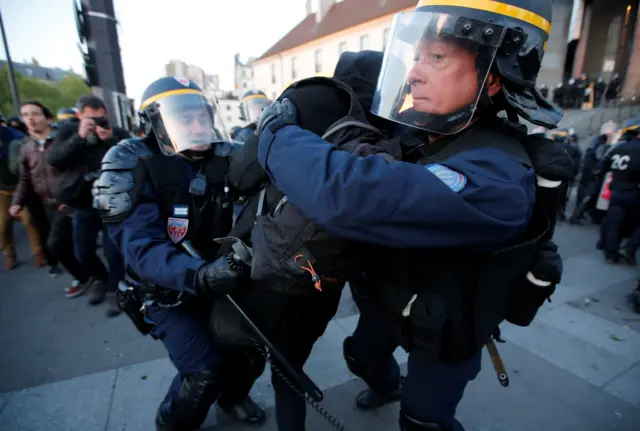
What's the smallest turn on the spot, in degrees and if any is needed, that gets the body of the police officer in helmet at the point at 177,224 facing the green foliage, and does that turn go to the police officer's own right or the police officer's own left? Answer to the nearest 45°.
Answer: approximately 135° to the police officer's own left

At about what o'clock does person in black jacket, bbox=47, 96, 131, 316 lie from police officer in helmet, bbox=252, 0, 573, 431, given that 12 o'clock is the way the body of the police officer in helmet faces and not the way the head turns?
The person in black jacket is roughly at 1 o'clock from the police officer in helmet.

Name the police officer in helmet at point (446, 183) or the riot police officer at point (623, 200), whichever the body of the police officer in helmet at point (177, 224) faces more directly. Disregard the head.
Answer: the police officer in helmet

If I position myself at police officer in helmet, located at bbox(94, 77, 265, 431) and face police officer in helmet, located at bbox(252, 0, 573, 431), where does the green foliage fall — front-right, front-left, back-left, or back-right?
back-left

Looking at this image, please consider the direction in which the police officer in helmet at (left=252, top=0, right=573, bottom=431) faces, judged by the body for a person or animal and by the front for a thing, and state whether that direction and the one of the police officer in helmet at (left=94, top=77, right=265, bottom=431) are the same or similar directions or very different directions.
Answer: very different directions

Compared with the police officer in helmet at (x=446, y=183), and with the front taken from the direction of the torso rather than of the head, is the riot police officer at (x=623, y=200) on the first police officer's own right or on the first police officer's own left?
on the first police officer's own right

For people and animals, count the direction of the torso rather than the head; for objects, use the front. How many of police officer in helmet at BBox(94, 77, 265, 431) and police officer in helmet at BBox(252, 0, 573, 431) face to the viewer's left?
1

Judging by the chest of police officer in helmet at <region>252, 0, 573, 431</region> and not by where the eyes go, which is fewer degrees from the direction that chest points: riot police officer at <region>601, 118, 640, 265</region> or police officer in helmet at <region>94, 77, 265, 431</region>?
the police officer in helmet

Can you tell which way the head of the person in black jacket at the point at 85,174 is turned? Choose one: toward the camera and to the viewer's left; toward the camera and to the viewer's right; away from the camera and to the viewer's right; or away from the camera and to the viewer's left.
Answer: toward the camera and to the viewer's right

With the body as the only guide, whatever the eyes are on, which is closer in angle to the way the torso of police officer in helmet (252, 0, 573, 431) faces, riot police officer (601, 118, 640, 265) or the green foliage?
the green foliage

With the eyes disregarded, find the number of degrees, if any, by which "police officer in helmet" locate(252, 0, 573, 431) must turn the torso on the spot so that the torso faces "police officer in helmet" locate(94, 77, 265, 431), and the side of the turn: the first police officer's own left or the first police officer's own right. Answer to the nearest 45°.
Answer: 0° — they already face them

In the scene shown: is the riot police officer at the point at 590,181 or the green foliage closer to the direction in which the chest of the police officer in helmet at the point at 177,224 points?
the riot police officer

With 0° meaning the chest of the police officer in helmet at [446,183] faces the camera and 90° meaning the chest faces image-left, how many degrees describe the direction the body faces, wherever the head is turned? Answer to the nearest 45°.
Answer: approximately 90°
